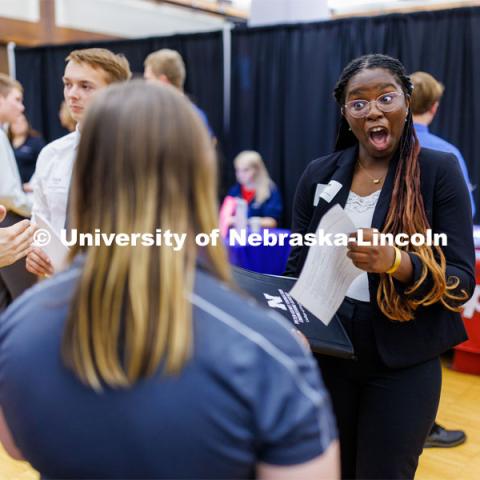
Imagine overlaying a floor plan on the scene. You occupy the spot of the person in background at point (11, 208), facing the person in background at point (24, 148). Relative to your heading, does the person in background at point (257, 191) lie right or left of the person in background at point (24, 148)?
right

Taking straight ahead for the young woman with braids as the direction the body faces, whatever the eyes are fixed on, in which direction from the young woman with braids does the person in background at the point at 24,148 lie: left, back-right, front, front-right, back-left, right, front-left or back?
right

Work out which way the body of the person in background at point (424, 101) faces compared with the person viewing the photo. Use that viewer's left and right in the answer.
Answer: facing away from the viewer and to the right of the viewer

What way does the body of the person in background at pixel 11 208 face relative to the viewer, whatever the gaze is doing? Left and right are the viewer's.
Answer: facing to the right of the viewer

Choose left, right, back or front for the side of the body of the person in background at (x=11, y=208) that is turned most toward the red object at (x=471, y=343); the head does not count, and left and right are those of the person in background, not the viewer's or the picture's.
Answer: front

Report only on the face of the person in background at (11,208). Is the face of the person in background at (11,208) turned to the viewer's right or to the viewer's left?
to the viewer's right

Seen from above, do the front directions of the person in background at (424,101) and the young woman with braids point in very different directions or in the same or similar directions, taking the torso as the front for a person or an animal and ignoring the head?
very different directions
